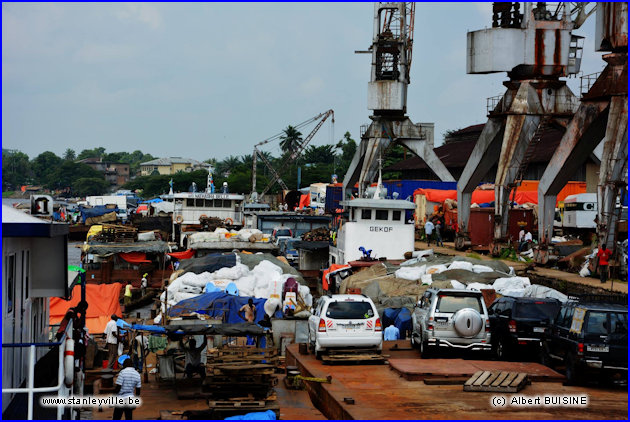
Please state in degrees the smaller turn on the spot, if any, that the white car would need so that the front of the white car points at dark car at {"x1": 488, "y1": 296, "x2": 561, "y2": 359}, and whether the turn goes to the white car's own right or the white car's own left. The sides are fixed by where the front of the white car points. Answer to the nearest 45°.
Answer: approximately 90° to the white car's own right

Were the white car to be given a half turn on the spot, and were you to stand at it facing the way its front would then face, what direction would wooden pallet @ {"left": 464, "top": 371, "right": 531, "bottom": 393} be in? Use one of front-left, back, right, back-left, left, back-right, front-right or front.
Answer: front-left

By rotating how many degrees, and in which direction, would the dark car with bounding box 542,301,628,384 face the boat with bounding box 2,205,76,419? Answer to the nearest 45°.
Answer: approximately 90° to its left

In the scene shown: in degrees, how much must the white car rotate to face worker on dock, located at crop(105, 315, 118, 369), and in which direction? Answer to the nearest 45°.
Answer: approximately 45° to its left

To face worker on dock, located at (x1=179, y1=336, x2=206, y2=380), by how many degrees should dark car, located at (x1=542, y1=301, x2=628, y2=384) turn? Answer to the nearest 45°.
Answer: approximately 45° to its left

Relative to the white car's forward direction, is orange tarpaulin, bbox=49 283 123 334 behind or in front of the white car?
in front

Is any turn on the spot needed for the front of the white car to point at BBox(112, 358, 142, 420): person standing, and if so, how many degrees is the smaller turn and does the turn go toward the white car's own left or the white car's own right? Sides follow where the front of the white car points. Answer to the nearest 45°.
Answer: approximately 135° to the white car's own left

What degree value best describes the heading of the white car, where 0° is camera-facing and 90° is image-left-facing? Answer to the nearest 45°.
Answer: approximately 180°

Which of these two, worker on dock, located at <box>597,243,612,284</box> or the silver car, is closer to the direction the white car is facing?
the worker on dock

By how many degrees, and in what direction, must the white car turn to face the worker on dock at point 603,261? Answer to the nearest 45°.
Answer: approximately 45° to its right

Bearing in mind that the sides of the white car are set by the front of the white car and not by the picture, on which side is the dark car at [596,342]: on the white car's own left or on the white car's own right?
on the white car's own right

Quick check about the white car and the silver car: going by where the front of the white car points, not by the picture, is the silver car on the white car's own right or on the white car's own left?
on the white car's own right

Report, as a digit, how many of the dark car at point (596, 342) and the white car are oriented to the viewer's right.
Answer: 0

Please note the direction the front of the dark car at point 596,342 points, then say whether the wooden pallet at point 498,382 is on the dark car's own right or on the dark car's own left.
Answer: on the dark car's own left

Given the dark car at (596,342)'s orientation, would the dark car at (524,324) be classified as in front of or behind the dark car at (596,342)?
in front
